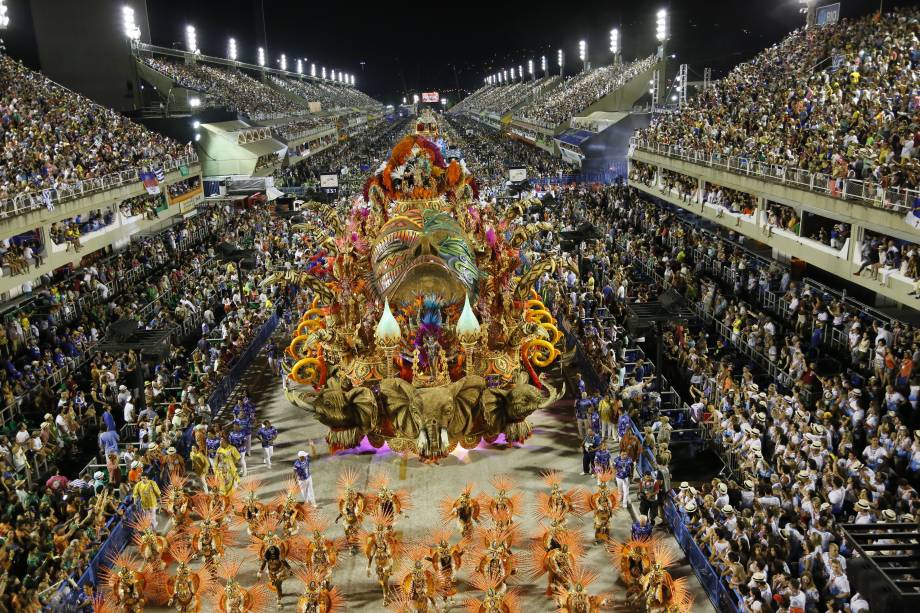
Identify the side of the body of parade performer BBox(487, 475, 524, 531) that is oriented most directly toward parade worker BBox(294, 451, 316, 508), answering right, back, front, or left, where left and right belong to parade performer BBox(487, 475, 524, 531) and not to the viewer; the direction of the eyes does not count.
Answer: right

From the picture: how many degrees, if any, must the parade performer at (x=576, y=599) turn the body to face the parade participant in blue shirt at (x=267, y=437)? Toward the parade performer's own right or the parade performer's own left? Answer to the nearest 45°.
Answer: approximately 135° to the parade performer's own right

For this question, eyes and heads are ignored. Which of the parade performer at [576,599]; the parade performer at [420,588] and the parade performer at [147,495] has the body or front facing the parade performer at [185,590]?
the parade performer at [147,495]

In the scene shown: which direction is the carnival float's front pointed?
toward the camera

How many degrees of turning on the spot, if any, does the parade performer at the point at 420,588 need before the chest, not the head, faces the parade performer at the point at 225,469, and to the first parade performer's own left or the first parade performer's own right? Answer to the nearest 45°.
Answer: approximately 135° to the first parade performer's own right

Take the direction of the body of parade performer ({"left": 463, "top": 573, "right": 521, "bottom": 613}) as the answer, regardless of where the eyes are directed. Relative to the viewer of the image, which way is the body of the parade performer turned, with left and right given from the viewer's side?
facing the viewer

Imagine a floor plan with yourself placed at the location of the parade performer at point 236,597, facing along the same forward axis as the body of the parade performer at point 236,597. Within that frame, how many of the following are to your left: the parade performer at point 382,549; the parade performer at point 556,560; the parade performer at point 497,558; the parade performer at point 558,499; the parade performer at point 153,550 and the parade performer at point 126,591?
4

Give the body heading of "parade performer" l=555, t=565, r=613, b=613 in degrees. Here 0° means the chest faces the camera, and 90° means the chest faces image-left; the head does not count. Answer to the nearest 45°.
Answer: approximately 0°

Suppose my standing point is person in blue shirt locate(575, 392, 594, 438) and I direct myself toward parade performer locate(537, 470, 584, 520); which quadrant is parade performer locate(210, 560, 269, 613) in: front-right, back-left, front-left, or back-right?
front-right

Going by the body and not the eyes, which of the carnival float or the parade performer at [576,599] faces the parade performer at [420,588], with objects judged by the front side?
the carnival float

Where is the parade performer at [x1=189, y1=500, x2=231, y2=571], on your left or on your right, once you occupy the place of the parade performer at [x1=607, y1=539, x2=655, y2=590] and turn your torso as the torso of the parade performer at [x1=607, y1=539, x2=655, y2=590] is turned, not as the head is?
on your right

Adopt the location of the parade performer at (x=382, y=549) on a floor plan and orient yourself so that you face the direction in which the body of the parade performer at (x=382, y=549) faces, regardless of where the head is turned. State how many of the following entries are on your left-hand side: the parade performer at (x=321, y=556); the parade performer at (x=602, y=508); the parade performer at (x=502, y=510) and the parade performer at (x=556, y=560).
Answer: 3

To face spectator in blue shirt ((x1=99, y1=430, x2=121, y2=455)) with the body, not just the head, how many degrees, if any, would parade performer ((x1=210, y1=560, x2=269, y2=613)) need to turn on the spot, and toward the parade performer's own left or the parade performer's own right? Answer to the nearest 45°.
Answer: approximately 180°

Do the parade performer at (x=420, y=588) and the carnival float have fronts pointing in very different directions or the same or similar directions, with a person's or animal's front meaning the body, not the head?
same or similar directions

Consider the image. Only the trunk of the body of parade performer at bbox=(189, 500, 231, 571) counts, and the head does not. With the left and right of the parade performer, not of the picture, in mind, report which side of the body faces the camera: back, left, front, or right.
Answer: front

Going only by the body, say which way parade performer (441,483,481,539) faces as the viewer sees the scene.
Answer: toward the camera
